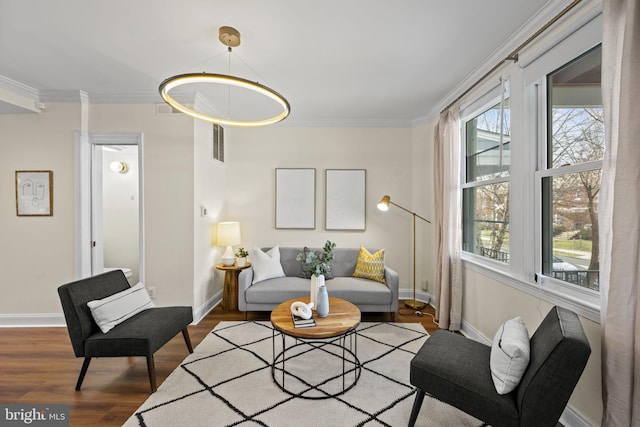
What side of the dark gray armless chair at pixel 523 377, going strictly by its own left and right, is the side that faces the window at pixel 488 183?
right

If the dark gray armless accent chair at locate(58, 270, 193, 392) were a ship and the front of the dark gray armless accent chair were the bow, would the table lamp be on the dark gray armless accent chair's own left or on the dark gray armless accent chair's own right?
on the dark gray armless accent chair's own left

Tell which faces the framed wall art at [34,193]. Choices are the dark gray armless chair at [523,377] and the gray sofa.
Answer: the dark gray armless chair

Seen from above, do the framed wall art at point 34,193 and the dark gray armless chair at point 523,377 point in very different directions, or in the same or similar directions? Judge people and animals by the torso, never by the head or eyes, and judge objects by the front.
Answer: very different directions

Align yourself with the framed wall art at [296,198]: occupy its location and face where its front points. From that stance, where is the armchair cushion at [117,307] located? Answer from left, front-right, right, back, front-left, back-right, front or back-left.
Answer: front-right

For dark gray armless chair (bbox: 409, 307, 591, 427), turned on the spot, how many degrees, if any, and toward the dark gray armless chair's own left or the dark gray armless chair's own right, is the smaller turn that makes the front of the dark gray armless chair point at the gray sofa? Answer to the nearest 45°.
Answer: approximately 45° to the dark gray armless chair's own right

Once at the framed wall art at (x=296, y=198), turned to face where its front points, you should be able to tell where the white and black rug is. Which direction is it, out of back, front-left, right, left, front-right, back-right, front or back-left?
front

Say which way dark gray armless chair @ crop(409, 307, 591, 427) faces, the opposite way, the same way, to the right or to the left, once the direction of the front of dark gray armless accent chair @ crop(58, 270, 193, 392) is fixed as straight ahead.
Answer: the opposite way

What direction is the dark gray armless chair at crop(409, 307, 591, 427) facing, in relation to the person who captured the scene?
facing to the left of the viewer

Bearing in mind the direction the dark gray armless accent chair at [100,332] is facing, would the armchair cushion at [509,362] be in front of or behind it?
in front

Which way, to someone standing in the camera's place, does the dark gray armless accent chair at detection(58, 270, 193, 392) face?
facing the viewer and to the right of the viewer

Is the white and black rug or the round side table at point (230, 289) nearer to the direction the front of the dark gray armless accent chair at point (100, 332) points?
the white and black rug

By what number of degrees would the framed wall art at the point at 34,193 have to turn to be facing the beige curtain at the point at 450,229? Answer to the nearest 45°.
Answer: approximately 45° to its left

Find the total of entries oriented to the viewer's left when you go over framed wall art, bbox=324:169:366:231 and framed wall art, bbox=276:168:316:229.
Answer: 0

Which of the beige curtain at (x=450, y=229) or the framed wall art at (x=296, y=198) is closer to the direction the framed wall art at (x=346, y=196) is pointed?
the beige curtain
